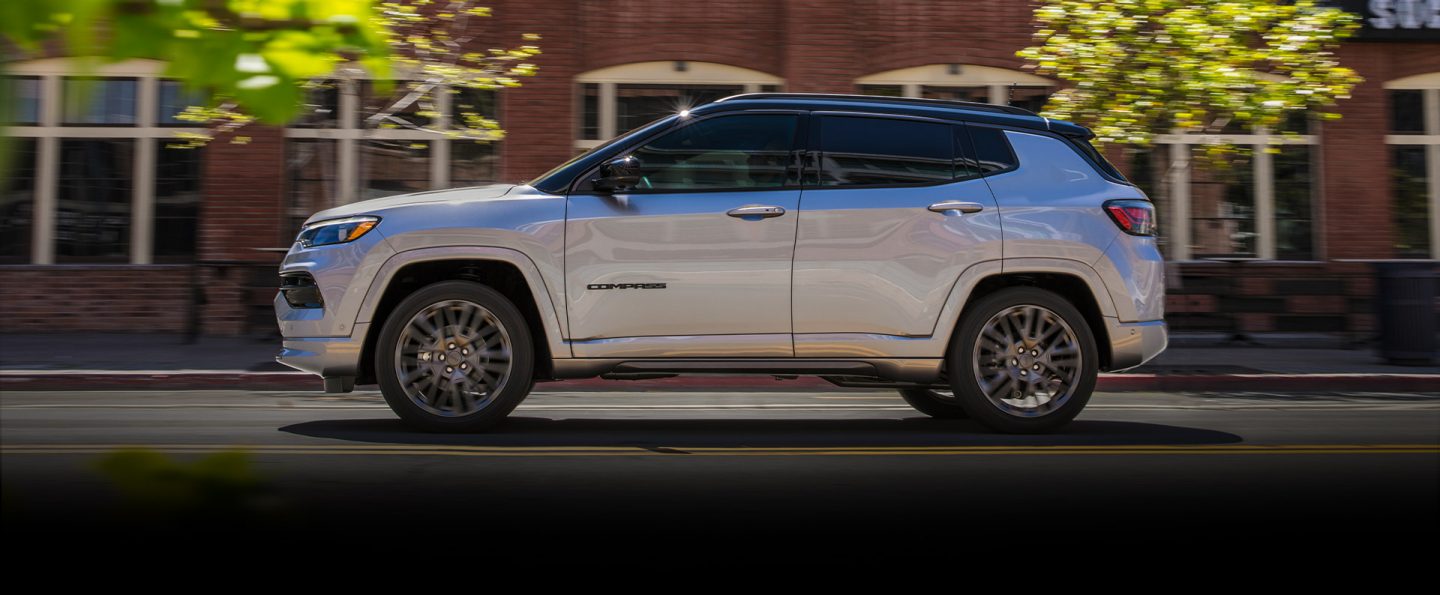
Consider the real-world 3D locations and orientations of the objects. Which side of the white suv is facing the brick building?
right

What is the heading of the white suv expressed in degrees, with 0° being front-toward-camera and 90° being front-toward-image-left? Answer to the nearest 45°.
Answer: approximately 90°

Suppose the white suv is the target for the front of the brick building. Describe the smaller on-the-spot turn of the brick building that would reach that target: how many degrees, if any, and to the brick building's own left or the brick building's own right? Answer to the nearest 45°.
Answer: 0° — it already faces it

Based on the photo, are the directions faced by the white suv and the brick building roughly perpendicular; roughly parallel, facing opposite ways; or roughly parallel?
roughly perpendicular

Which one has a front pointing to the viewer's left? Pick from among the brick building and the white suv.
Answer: the white suv

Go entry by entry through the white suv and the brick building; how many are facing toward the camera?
1

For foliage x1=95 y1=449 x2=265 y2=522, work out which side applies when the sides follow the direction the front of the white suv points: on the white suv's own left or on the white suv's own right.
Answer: on the white suv's own left

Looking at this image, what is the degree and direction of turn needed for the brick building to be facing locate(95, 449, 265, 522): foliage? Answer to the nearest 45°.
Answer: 0° — it already faces it

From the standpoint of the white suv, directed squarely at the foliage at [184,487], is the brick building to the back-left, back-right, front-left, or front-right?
back-right
